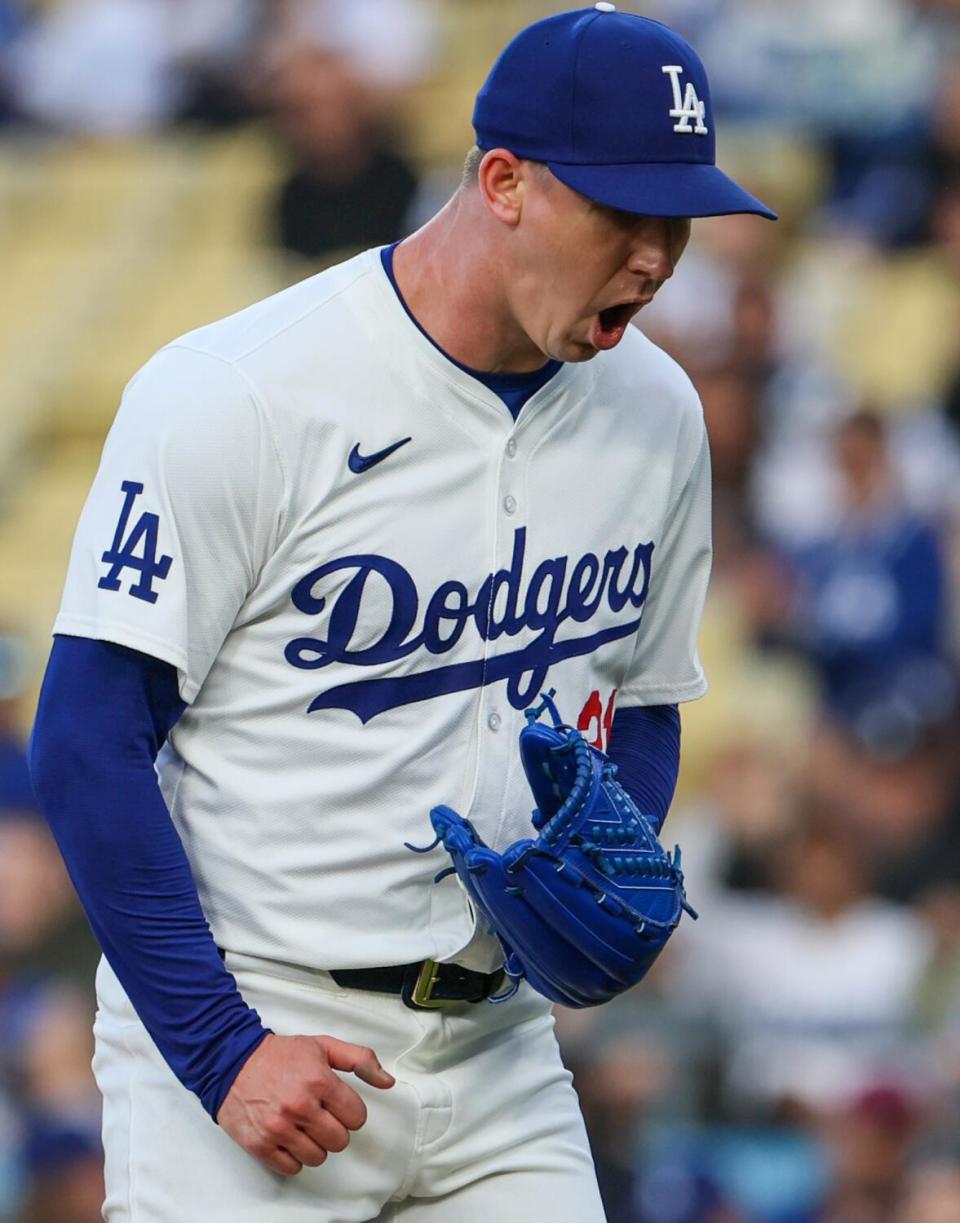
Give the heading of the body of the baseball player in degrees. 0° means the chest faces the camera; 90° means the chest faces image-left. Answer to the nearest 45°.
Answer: approximately 315°

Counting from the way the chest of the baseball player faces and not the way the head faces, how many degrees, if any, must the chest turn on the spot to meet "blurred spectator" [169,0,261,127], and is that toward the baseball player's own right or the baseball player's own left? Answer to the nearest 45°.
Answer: approximately 135° to the baseball player's own left

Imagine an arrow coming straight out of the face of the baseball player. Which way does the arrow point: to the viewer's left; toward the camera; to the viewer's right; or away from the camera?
to the viewer's right

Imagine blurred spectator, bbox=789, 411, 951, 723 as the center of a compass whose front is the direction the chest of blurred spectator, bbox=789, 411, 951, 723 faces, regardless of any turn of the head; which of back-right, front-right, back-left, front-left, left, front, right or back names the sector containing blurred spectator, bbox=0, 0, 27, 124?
back-right

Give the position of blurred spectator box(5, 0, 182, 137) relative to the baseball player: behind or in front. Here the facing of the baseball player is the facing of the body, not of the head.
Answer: behind

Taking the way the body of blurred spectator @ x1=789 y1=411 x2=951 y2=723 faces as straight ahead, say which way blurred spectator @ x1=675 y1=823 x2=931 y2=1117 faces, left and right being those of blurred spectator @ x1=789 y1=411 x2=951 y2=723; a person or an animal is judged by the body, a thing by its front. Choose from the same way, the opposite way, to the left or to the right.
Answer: the same way

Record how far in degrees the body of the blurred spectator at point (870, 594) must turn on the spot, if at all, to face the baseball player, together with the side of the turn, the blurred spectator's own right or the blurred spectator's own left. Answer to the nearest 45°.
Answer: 0° — they already face them

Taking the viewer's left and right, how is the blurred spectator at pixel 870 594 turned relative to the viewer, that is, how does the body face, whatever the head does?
facing the viewer

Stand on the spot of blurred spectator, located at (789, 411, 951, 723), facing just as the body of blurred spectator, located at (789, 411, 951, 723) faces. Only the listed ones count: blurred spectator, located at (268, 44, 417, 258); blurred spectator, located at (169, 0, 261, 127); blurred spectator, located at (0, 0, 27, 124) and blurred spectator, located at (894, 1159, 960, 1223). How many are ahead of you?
1

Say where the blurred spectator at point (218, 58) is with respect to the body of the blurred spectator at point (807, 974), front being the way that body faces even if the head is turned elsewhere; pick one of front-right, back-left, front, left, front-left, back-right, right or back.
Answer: back-right

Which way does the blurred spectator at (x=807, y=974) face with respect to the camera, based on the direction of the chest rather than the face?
toward the camera

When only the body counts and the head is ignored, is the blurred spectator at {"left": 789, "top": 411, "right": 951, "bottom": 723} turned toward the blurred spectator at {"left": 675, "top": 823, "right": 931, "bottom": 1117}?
yes

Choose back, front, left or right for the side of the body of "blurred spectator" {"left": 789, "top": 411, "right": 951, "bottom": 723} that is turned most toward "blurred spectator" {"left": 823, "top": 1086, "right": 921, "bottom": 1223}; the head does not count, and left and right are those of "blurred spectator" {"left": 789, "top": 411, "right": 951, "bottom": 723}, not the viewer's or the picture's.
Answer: front
